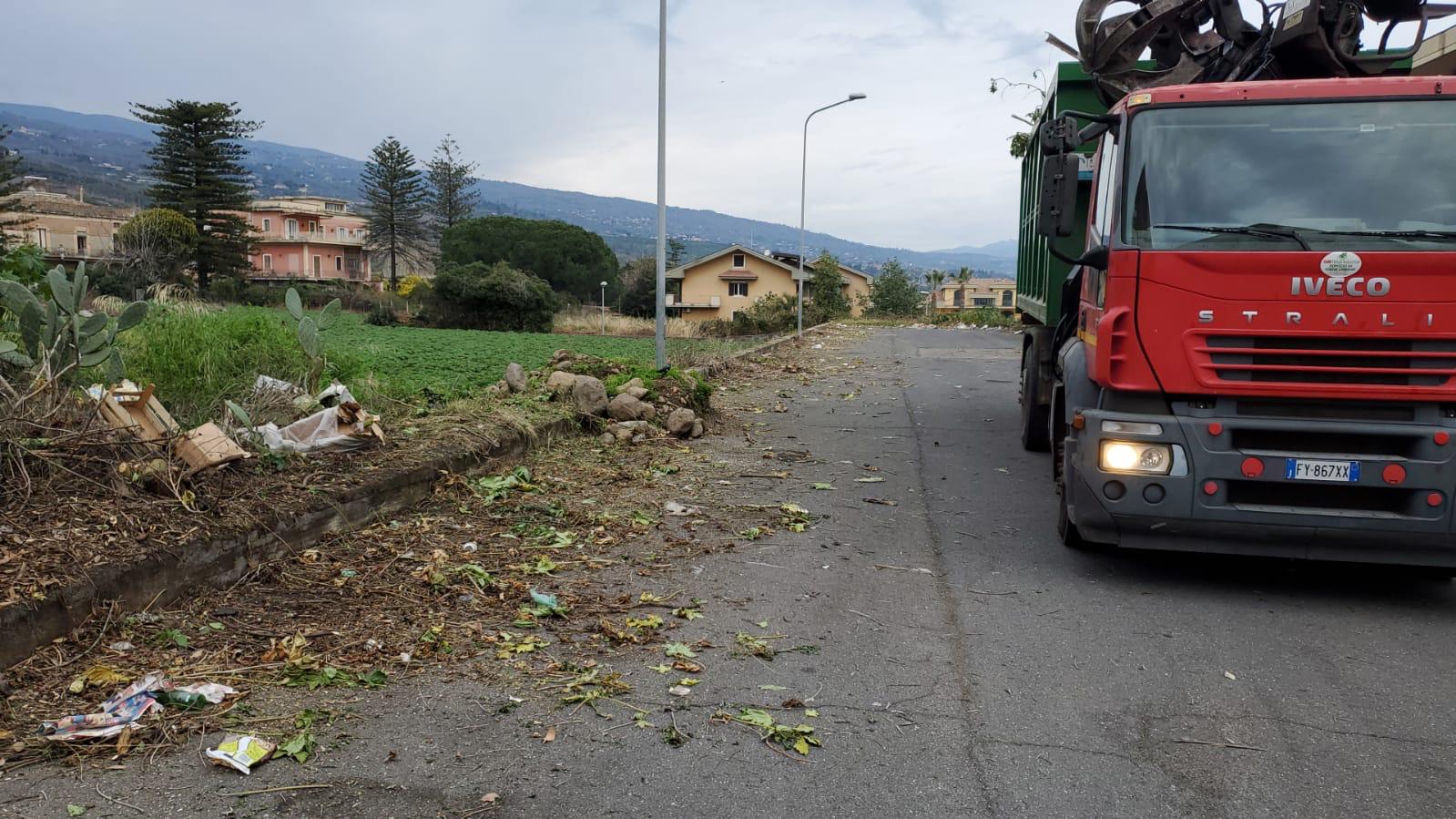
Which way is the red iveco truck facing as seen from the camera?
toward the camera

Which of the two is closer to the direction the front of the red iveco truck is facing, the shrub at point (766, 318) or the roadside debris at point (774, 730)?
the roadside debris

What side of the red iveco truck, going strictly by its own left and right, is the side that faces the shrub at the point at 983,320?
back

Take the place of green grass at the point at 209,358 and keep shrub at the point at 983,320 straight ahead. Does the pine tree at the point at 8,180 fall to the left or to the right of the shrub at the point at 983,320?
left

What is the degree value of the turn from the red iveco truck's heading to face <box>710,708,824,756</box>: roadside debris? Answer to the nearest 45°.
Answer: approximately 45° to its right

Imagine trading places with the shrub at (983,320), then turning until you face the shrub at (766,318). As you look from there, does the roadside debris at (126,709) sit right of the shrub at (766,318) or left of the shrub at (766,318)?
left

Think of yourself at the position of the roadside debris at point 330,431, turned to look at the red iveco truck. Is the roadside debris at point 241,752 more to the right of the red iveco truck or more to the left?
right

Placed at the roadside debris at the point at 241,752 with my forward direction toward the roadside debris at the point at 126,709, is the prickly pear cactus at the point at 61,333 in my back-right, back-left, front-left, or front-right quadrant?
front-right

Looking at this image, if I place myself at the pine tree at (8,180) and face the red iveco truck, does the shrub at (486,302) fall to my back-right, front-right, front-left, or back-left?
front-left

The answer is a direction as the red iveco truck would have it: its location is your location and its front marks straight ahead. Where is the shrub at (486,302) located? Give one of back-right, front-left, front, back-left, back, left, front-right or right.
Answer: back-right

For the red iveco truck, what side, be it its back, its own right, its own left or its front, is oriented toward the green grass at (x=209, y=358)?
right

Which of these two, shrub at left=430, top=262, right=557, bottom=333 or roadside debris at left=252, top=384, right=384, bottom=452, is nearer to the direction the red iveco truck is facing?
the roadside debris

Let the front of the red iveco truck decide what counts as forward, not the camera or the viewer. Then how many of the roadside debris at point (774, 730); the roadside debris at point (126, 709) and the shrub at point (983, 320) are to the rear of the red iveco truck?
1
